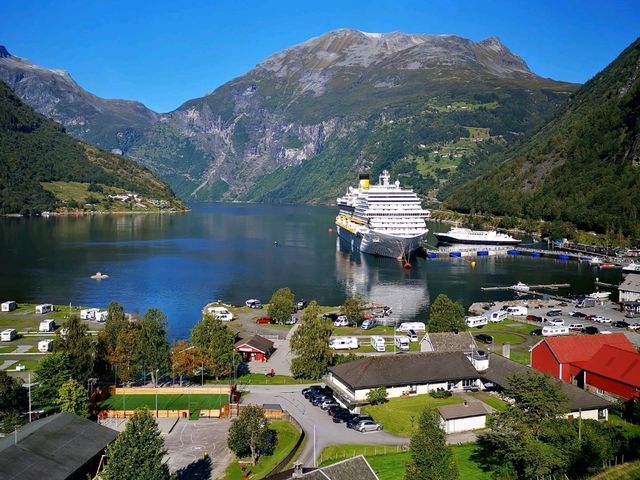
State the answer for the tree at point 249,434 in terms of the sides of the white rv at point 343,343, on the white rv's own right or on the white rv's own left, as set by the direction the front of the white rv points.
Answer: on the white rv's own left

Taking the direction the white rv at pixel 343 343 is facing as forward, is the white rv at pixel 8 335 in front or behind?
in front

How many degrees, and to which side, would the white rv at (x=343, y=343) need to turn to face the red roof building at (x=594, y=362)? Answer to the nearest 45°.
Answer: approximately 135° to its left

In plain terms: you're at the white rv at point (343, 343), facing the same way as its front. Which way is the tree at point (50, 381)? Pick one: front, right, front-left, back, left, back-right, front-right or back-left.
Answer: front-left

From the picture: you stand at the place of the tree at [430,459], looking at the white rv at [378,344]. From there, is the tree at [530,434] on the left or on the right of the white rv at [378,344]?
right

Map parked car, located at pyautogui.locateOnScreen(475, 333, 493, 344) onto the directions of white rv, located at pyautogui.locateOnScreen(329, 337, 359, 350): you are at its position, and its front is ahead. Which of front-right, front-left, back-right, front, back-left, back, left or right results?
back

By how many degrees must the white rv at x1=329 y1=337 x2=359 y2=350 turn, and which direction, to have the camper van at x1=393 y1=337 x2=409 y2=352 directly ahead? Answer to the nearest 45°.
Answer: approximately 180°

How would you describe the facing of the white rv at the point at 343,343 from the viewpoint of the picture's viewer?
facing to the left of the viewer

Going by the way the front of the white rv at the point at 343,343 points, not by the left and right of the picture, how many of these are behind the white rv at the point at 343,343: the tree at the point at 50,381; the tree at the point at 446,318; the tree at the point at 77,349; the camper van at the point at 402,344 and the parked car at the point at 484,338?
3

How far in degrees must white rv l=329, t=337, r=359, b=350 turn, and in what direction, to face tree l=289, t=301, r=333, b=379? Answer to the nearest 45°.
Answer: approximately 90° to its left

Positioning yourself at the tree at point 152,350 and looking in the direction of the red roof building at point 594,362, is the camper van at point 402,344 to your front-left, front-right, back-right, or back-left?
front-left

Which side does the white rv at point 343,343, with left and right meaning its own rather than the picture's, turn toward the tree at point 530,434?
left

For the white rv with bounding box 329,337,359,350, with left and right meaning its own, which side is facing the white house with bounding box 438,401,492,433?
left

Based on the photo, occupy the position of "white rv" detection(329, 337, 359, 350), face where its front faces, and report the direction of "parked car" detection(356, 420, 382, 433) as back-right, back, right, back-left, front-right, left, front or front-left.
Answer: left

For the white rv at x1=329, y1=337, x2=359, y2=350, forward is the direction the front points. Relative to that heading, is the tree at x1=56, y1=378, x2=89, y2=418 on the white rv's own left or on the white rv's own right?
on the white rv's own left

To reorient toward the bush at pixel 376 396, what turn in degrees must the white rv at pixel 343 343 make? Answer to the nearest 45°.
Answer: approximately 90° to its left
